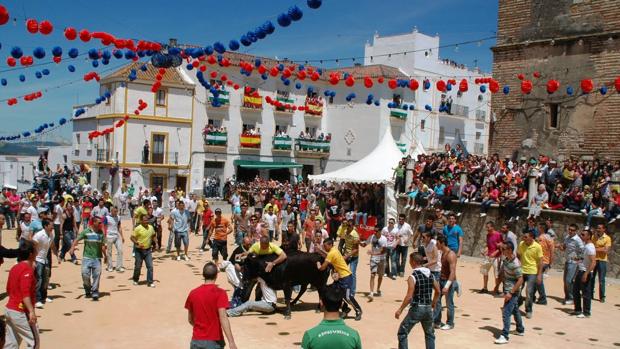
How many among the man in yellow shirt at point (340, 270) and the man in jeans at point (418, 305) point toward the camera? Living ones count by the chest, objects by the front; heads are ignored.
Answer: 0

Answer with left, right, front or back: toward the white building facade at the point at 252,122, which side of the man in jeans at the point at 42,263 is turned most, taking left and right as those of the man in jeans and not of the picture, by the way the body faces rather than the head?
left

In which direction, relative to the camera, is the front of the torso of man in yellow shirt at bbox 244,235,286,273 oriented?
toward the camera

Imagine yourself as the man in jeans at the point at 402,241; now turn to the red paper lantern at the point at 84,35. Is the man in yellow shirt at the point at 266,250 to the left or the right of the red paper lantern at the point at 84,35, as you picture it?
left

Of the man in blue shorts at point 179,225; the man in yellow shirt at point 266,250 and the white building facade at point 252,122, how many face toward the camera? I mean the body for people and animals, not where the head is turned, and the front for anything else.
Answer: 3

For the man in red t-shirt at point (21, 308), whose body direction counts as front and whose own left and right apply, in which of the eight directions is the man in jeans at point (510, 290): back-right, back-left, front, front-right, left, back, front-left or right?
front-right

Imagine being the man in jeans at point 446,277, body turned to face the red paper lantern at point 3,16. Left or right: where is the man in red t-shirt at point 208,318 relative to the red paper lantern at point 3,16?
left

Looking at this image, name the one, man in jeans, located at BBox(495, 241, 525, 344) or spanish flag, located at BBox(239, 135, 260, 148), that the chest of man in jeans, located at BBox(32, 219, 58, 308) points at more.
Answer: the man in jeans

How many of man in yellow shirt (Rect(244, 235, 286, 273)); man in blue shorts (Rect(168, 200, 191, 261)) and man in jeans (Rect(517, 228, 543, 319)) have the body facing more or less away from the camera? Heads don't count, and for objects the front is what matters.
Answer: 0

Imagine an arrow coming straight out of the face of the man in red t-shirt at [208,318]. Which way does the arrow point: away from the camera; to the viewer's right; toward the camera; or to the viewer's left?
away from the camera

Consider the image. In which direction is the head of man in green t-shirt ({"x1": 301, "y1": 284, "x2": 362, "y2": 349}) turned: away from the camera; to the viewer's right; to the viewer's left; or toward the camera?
away from the camera

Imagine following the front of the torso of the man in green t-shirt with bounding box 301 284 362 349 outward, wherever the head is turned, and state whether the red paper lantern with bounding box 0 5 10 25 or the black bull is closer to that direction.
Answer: the black bull
